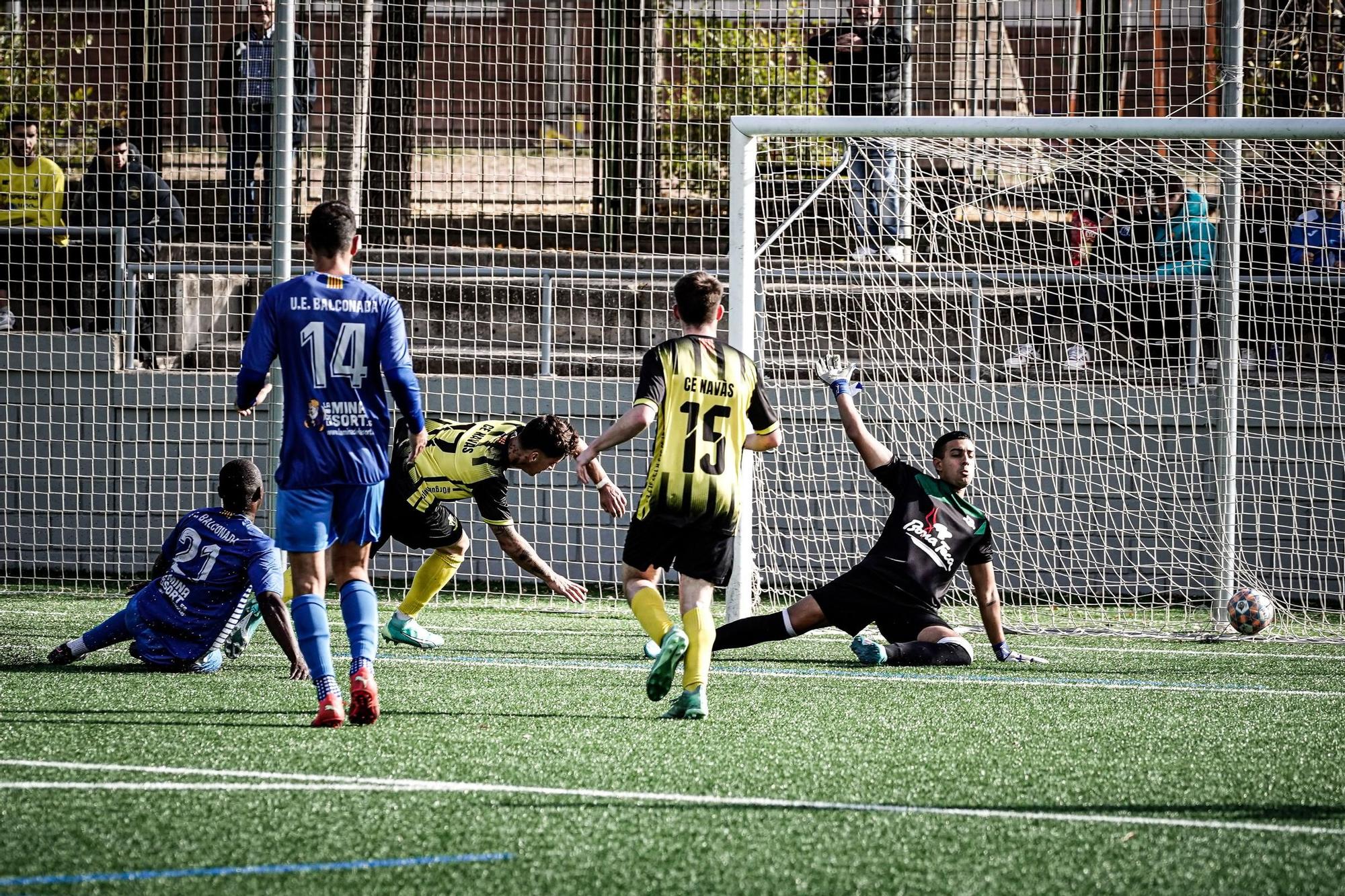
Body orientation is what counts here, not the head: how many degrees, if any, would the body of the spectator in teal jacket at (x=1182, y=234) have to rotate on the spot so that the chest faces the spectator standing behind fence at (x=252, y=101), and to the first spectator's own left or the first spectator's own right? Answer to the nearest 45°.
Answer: approximately 45° to the first spectator's own right

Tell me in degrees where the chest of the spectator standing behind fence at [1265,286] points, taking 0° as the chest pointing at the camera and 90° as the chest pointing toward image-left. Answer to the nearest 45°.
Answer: approximately 0°

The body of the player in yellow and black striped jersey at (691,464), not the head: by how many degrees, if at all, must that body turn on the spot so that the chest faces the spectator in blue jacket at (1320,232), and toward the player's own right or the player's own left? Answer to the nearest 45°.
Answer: approximately 45° to the player's own right

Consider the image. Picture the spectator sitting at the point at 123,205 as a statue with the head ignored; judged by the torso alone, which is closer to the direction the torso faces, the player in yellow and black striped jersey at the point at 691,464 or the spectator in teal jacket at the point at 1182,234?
the player in yellow and black striped jersey

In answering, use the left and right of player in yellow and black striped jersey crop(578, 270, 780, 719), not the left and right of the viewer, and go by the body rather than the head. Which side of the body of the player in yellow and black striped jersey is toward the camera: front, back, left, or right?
back
